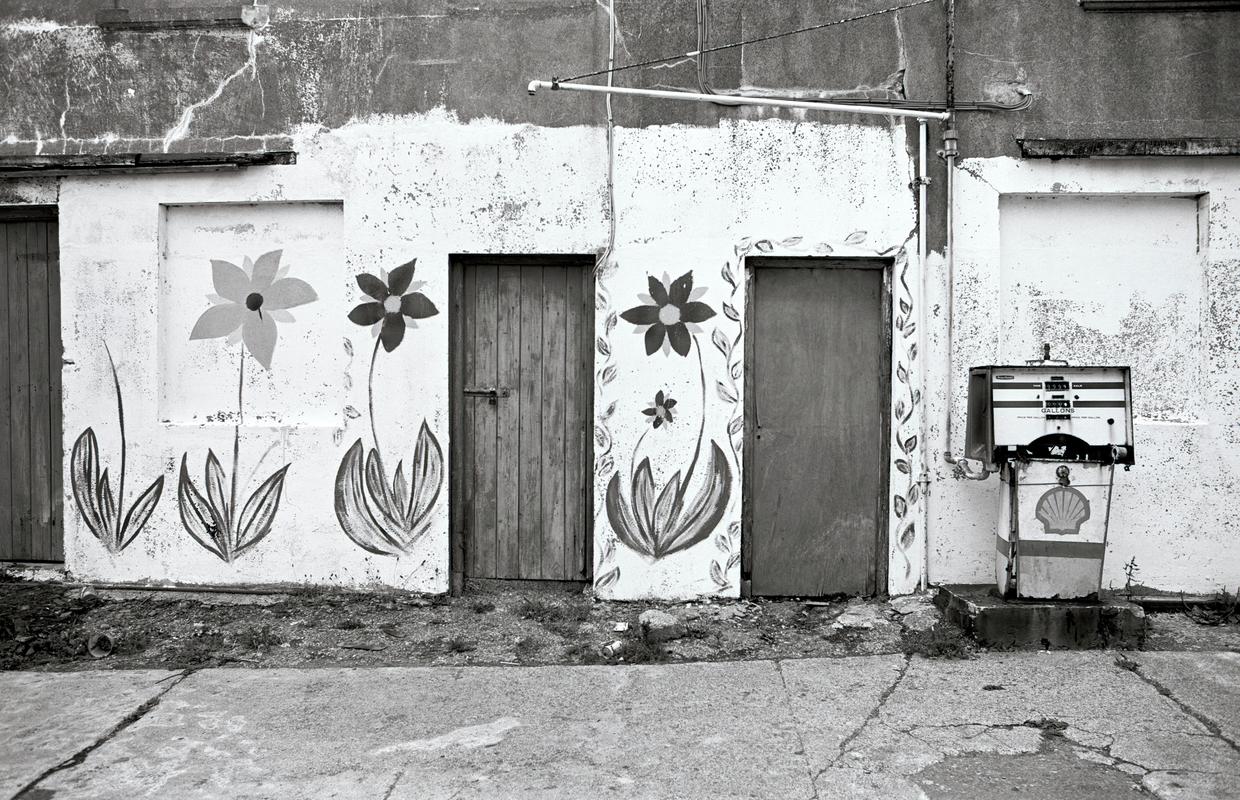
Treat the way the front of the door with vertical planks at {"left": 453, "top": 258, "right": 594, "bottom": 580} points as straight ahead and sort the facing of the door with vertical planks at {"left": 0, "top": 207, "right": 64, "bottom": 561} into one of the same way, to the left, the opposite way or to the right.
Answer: the same way

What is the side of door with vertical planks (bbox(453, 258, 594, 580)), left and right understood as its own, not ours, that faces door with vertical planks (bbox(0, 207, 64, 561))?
right

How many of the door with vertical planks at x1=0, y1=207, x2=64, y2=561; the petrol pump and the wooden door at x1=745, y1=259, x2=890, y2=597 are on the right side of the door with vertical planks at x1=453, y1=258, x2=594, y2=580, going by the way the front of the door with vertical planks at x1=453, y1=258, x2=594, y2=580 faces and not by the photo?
1

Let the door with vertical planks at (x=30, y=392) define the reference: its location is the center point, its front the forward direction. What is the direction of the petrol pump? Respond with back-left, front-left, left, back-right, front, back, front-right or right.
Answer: front-left

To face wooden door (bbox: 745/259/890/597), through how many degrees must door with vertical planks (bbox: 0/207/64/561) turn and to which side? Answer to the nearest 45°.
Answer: approximately 45° to its left

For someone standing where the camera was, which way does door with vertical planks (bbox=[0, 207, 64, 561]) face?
facing the viewer

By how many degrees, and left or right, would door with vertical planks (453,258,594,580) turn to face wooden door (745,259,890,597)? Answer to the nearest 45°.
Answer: approximately 90° to its left

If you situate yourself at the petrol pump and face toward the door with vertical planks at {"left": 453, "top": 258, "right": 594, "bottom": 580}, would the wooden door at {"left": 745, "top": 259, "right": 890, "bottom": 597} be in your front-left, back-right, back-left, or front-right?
front-right

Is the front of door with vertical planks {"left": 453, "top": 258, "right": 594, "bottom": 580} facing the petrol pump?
no

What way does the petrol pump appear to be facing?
toward the camera

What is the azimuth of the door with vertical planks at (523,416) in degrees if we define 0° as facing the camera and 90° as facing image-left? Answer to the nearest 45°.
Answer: approximately 0°

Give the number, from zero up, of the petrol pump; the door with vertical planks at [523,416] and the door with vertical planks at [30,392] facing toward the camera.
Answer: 3

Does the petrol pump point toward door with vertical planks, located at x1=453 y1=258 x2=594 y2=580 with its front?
no
